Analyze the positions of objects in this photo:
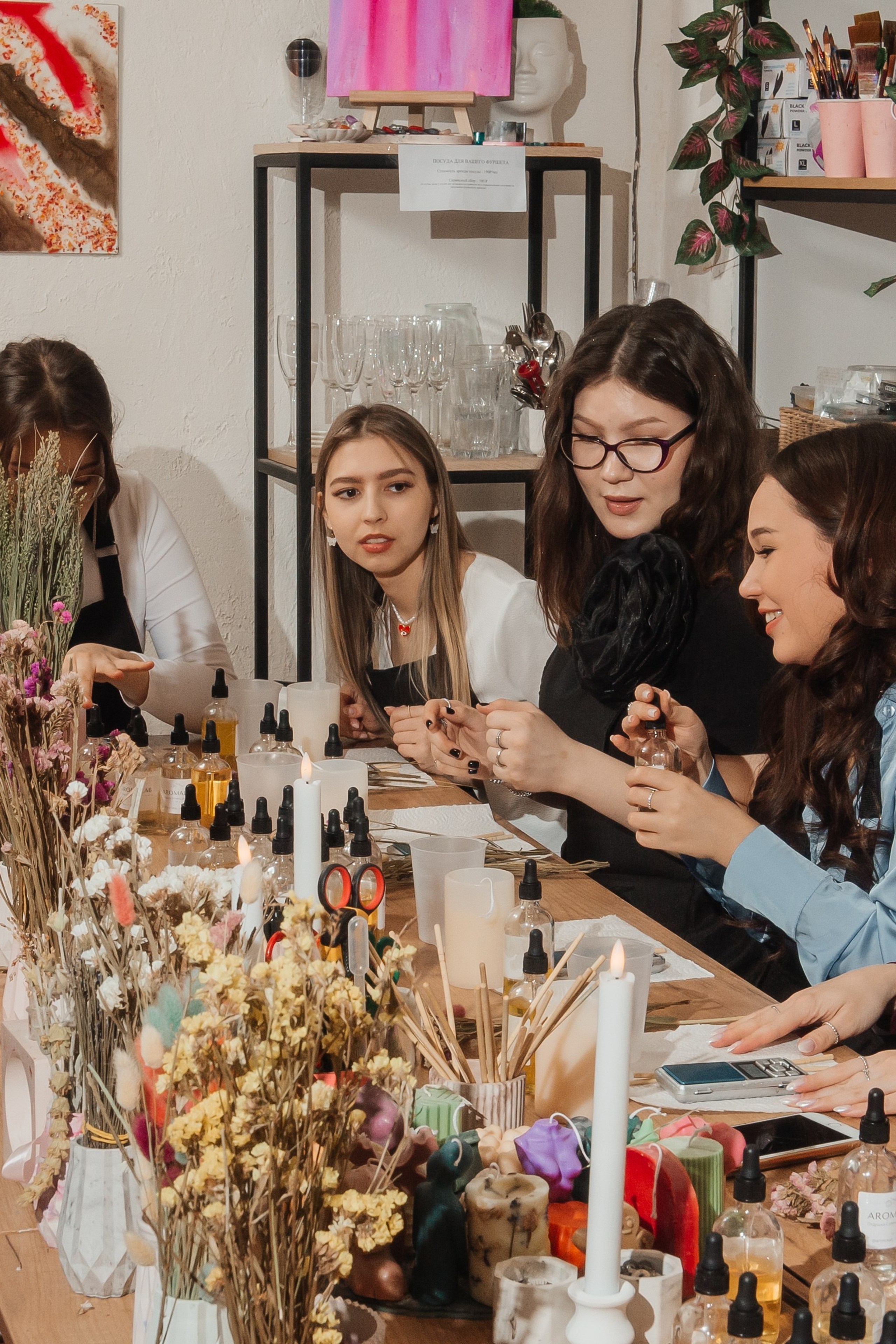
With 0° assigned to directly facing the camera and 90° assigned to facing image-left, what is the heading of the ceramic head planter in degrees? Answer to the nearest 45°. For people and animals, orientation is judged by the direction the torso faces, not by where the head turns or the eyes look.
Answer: approximately 45°

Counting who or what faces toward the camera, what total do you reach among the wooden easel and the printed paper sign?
2

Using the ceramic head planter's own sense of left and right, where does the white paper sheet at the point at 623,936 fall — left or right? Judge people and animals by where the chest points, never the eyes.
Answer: on its left

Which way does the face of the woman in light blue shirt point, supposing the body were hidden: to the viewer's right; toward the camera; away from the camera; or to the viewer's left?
to the viewer's left

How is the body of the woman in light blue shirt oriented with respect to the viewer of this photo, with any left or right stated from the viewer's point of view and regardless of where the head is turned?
facing to the left of the viewer

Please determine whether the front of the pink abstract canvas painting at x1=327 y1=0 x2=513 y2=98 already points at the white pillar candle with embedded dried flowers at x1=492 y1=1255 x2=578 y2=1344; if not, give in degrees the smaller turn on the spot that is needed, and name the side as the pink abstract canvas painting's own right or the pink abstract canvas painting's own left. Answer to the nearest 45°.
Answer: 0° — it already faces it
